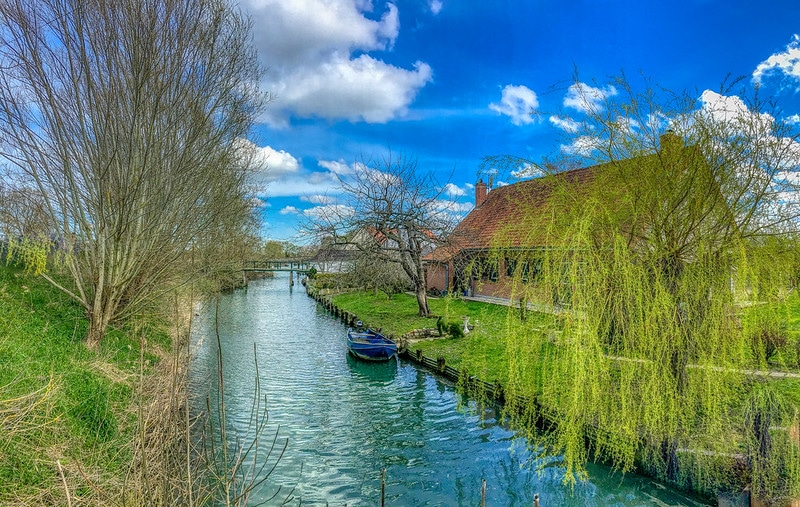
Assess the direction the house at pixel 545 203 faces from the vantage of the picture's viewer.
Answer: facing the viewer and to the left of the viewer

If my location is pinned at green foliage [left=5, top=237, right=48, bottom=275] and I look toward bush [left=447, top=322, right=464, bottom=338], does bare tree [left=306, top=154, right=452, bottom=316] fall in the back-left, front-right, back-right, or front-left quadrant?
front-left
